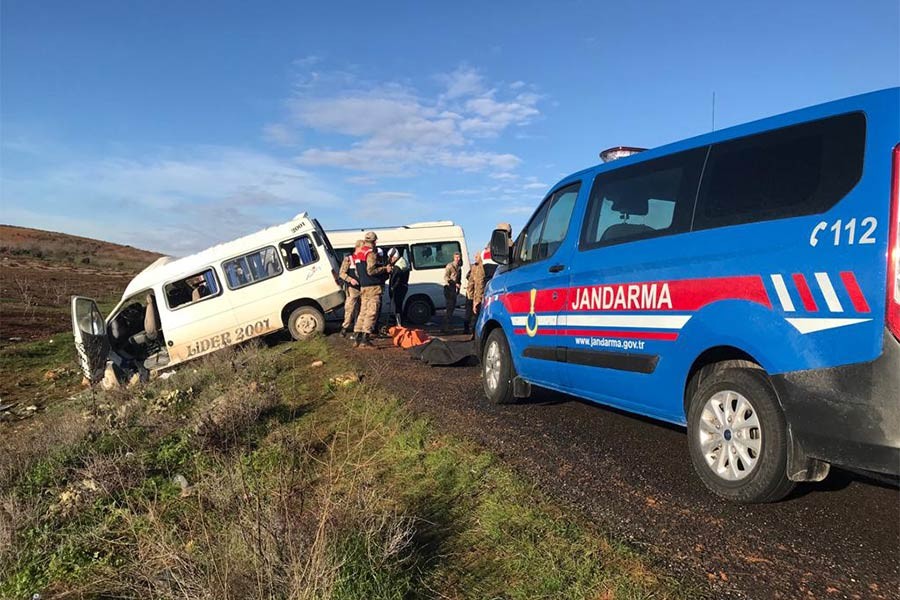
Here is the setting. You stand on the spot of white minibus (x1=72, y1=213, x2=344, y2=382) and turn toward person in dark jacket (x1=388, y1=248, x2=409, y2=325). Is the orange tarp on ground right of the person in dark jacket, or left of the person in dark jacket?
right

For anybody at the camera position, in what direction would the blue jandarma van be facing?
facing away from the viewer and to the left of the viewer

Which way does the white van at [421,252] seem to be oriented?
to the viewer's left

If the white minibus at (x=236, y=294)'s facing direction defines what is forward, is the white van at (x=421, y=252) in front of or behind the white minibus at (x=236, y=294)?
behind

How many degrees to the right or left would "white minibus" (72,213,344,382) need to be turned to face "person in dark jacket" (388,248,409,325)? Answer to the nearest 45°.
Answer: approximately 180°

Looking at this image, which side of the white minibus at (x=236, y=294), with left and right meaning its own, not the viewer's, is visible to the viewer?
left
